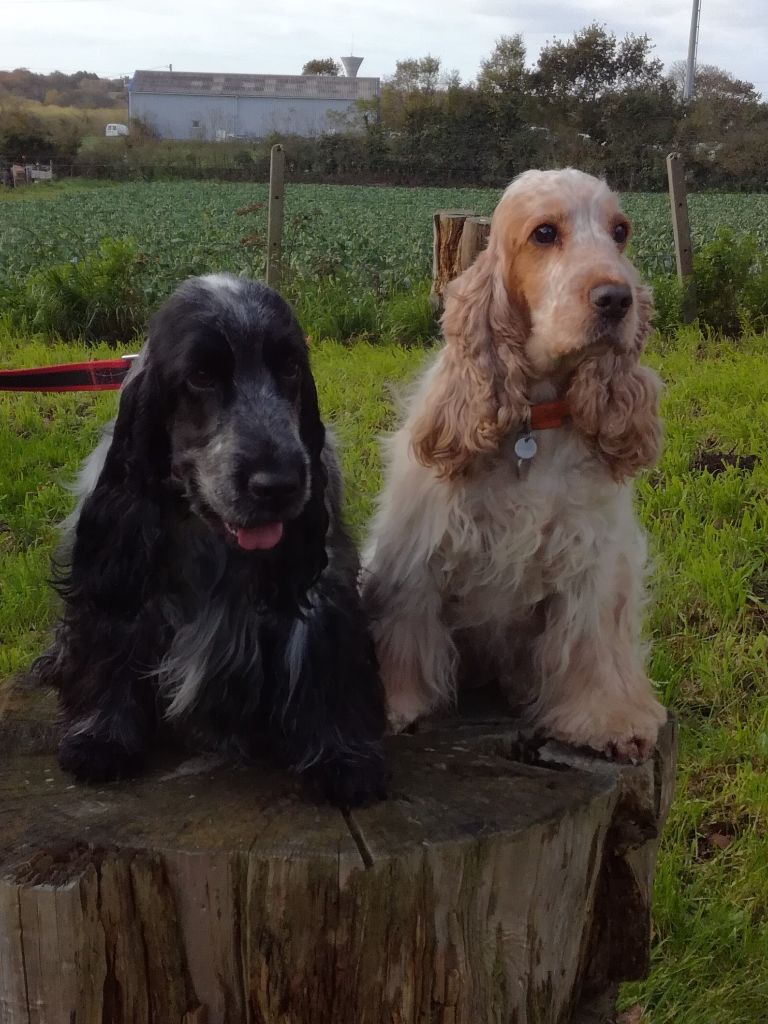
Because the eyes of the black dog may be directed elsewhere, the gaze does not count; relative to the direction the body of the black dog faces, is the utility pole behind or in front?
behind

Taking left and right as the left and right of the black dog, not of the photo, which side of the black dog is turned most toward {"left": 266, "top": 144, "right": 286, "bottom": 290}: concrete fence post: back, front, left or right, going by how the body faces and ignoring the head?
back

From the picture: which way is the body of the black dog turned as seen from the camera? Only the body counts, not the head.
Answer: toward the camera

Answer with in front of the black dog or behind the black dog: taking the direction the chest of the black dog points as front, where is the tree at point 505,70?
behind

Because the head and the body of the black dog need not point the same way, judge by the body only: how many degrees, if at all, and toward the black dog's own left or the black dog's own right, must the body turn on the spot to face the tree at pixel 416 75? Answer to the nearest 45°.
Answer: approximately 180°

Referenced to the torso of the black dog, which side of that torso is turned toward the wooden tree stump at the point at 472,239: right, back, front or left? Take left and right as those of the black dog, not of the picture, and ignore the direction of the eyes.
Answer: back

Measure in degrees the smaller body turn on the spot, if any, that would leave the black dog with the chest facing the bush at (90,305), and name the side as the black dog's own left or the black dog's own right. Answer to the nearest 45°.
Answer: approximately 180°
